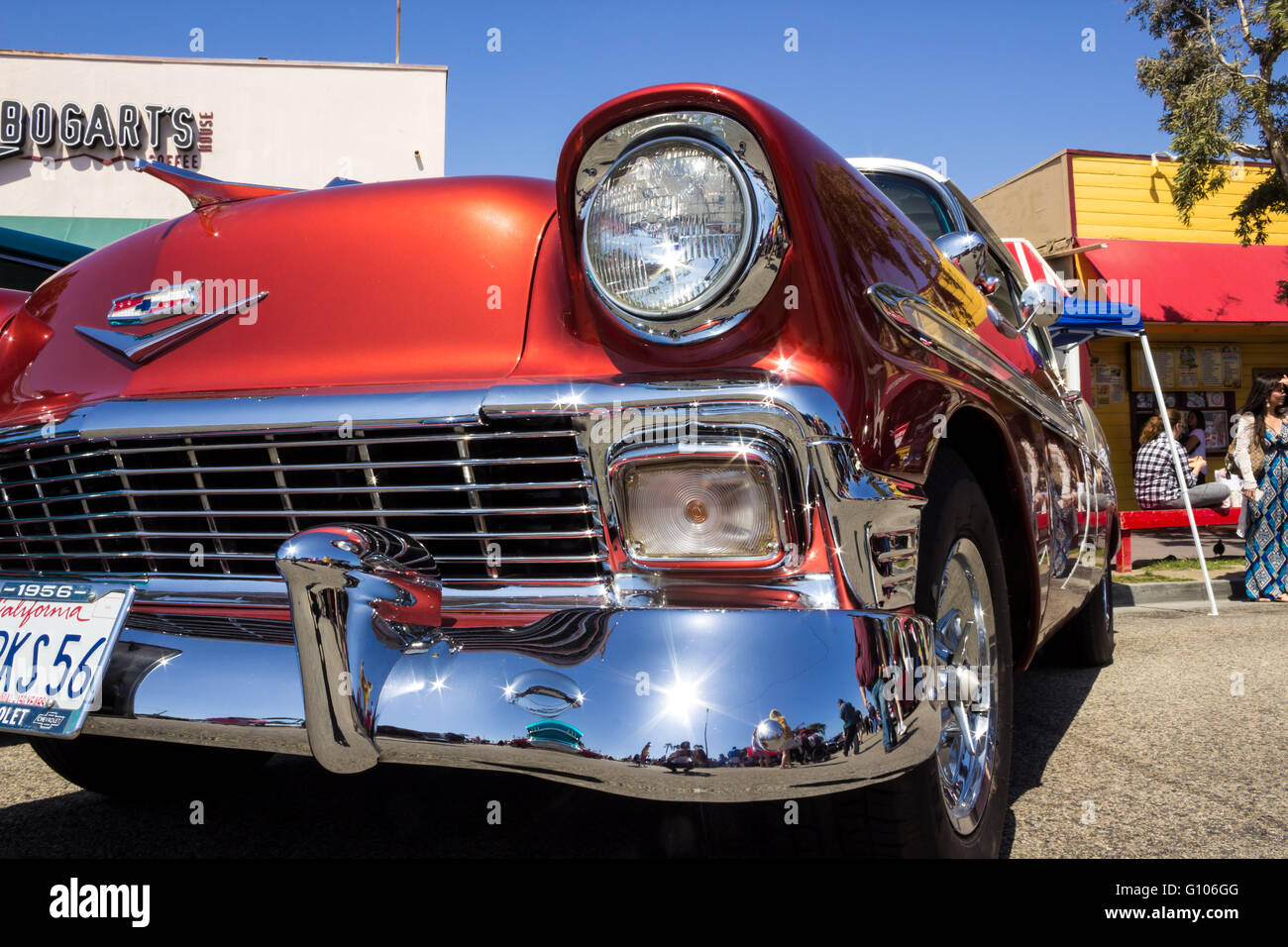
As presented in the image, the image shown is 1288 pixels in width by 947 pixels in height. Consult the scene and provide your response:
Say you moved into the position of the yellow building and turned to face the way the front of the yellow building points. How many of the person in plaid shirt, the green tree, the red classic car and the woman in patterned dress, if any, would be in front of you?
4

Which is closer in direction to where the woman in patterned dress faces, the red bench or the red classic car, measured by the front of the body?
the red classic car

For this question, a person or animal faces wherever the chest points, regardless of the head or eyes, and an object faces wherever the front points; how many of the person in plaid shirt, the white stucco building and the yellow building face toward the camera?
2

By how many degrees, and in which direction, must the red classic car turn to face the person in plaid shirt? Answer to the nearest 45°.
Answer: approximately 180°

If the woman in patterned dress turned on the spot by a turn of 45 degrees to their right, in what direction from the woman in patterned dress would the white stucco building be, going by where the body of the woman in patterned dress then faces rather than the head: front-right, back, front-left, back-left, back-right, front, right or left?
right

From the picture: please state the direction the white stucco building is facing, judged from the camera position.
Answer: facing the viewer

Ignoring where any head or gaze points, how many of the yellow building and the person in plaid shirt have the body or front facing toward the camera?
1

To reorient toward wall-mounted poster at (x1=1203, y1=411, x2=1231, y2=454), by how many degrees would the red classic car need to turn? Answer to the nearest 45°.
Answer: approximately 180°

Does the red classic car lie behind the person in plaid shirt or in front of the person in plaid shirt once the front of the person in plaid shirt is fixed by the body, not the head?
behind

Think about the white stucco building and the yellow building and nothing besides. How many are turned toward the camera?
2

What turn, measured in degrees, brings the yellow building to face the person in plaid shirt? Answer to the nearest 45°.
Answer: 0° — it already faces them

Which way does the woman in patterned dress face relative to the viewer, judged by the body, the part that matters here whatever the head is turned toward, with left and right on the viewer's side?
facing the viewer and to the right of the viewer

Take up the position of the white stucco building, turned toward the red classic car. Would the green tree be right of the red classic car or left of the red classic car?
left
